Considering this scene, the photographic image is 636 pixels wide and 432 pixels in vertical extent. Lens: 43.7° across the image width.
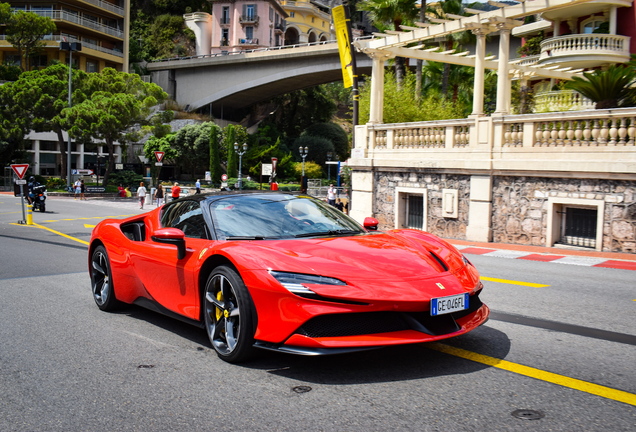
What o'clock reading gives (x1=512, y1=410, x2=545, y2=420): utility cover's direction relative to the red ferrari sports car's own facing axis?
The utility cover is roughly at 12 o'clock from the red ferrari sports car.

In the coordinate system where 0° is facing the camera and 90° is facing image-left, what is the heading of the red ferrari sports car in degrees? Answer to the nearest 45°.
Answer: approximately 315°

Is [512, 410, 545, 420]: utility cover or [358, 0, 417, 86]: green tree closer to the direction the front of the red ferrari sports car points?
the utility cover

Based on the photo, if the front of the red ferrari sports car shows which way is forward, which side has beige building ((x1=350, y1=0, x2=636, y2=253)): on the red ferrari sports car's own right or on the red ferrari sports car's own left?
on the red ferrari sports car's own left

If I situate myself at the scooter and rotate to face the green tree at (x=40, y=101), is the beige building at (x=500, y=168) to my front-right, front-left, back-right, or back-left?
back-right

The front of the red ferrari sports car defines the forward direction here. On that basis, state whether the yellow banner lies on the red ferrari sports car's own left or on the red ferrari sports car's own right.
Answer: on the red ferrari sports car's own left

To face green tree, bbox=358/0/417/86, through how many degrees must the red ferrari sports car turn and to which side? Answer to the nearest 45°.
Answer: approximately 135° to its left

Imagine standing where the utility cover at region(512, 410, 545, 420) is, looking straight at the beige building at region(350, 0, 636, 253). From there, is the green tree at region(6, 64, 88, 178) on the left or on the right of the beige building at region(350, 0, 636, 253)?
left

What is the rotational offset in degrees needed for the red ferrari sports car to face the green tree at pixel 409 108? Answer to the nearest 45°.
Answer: approximately 135° to its left
